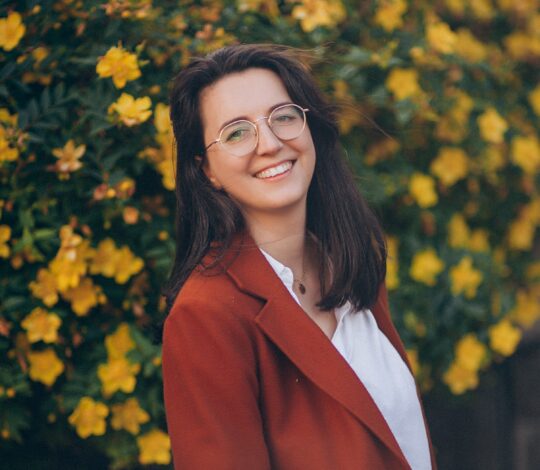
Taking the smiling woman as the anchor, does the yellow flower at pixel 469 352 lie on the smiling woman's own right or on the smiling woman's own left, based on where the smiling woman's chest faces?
on the smiling woman's own left

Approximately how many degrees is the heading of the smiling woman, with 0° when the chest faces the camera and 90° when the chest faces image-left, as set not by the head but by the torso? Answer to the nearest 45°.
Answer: approximately 315°

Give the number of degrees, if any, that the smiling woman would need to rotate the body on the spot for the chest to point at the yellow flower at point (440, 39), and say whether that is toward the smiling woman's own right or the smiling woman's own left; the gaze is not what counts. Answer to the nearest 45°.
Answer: approximately 135° to the smiling woman's own left

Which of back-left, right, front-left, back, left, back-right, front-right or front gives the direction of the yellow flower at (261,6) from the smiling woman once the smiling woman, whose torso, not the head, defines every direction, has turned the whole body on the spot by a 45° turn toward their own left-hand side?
left

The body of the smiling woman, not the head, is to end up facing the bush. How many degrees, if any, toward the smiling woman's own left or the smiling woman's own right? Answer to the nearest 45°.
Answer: approximately 180°

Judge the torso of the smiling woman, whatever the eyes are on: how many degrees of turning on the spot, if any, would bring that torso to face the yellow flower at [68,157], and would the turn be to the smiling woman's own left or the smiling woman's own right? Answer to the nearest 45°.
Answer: approximately 180°

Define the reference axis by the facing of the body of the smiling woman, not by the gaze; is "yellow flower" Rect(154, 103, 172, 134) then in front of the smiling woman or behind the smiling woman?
behind

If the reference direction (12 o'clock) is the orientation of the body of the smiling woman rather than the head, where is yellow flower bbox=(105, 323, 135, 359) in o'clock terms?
The yellow flower is roughly at 6 o'clock from the smiling woman.
